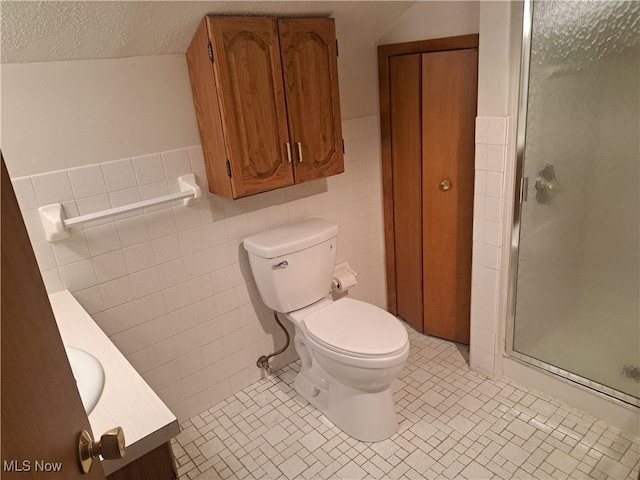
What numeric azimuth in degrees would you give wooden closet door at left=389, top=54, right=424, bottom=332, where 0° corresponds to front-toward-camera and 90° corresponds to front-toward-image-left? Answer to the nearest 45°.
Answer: approximately 45°

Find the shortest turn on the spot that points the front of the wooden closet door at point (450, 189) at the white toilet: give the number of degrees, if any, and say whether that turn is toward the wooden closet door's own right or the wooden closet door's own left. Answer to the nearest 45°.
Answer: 0° — it already faces it

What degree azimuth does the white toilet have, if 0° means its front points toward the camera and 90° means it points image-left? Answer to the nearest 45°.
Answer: approximately 315°

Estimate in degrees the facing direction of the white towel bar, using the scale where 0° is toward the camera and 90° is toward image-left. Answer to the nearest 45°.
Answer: approximately 315°

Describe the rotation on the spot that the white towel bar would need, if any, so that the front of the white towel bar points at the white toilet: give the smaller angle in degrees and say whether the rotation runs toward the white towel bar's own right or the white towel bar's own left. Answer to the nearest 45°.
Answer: approximately 45° to the white towel bar's own left

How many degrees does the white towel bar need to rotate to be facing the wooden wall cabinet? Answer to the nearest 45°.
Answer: approximately 45° to its left

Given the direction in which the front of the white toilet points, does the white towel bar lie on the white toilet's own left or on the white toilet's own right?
on the white toilet's own right
